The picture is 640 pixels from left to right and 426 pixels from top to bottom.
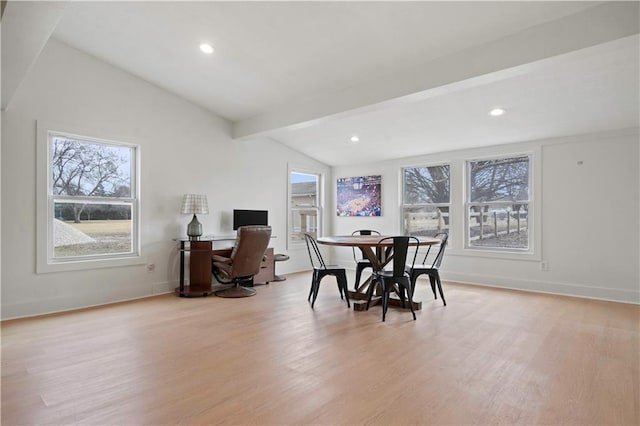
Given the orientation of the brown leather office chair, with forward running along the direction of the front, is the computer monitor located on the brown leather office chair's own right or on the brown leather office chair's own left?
on the brown leather office chair's own right

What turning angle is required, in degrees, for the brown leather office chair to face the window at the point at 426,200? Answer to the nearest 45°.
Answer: approximately 135° to its right

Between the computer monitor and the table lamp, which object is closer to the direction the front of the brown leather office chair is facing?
the table lamp

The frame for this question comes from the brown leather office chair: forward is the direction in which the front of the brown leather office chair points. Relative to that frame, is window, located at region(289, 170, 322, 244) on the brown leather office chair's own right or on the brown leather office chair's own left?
on the brown leather office chair's own right

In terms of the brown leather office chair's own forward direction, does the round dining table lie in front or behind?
behind
